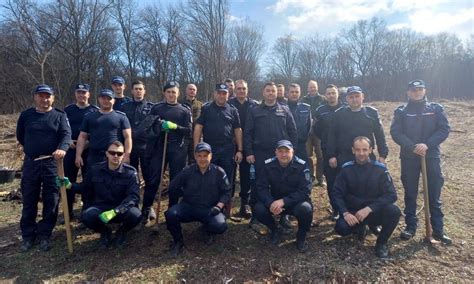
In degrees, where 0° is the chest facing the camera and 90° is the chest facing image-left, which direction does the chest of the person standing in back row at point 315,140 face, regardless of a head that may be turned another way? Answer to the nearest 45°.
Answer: approximately 0°

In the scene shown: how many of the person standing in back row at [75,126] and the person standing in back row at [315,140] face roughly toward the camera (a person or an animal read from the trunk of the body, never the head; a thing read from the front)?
2

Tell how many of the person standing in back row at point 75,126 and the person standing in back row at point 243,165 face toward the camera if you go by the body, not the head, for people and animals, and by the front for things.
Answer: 2

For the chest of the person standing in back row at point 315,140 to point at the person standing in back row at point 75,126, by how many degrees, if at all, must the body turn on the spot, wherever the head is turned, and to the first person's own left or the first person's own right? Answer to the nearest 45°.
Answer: approximately 45° to the first person's own right

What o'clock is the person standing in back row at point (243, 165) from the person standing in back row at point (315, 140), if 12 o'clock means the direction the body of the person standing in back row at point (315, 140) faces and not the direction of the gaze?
the person standing in back row at point (243, 165) is roughly at 1 o'clock from the person standing in back row at point (315, 140).

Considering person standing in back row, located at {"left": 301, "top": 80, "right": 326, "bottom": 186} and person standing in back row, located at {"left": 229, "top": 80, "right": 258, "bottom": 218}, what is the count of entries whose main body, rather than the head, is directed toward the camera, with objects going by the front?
2

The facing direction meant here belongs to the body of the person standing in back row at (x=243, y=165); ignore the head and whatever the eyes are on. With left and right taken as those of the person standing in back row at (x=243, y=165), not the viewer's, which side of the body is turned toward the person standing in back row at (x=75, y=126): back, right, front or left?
right

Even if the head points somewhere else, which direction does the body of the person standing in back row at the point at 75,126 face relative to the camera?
toward the camera

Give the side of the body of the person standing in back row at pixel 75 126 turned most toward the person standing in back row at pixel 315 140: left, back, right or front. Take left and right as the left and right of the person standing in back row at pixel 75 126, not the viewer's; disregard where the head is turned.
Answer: left

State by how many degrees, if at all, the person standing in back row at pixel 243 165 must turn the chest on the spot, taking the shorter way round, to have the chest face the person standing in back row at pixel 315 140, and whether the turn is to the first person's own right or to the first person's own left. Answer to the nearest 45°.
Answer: approximately 135° to the first person's own left
